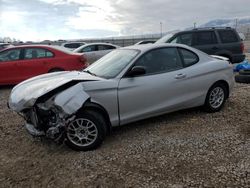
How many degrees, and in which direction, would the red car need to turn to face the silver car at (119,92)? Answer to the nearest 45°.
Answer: approximately 90° to its left

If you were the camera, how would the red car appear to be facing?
facing to the left of the viewer

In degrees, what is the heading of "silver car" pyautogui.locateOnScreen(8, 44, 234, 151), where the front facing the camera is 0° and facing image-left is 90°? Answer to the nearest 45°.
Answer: approximately 45°

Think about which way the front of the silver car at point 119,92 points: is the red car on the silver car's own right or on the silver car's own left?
on the silver car's own right
